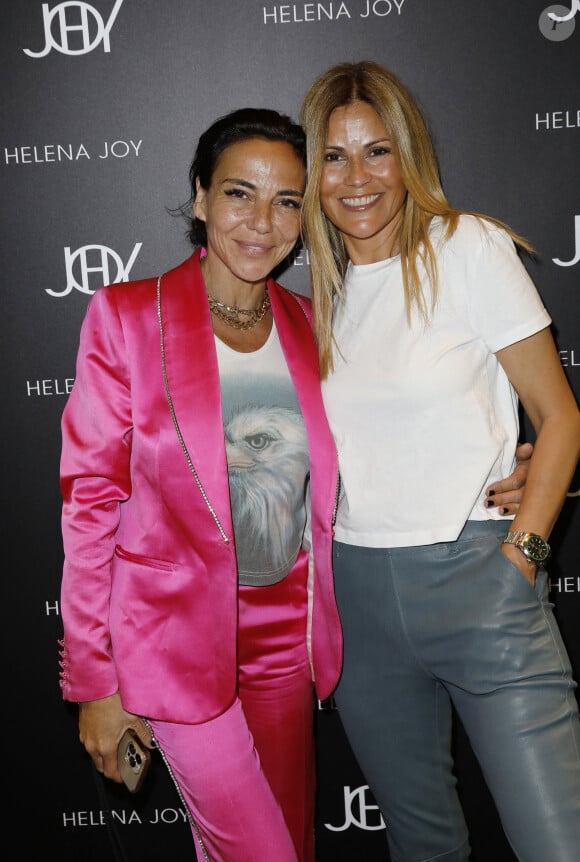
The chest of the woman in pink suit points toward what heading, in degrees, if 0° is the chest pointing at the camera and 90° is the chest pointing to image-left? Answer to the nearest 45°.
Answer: approximately 315°
